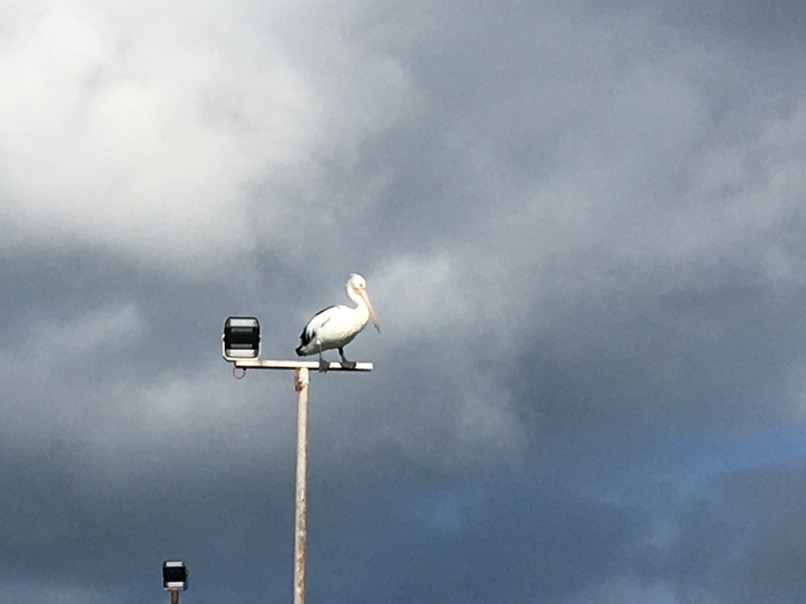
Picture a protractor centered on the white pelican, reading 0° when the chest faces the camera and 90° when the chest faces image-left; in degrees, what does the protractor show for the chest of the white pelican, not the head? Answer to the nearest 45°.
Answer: approximately 270°

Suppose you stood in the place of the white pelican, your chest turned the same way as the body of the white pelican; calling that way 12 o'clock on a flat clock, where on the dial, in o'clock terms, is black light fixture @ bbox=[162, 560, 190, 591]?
The black light fixture is roughly at 8 o'clock from the white pelican.

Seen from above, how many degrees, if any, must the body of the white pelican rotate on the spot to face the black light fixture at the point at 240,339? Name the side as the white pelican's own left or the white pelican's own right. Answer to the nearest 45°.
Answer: approximately 135° to the white pelican's own right
